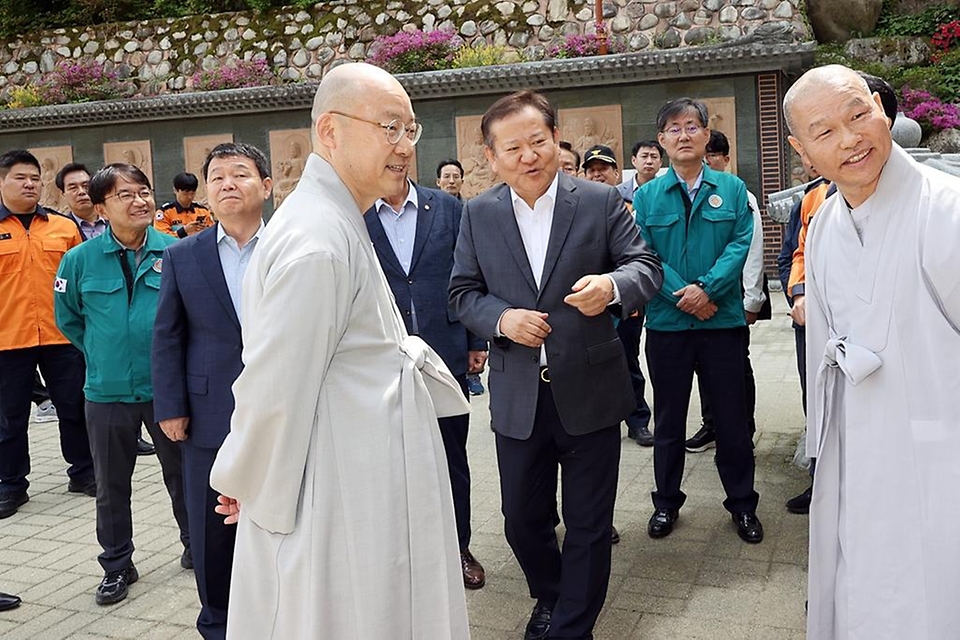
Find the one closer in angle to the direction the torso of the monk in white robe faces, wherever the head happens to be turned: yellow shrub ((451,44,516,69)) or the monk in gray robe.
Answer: the monk in gray robe

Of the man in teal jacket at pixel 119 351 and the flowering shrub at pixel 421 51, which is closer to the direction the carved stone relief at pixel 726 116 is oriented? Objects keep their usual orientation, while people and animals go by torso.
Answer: the man in teal jacket

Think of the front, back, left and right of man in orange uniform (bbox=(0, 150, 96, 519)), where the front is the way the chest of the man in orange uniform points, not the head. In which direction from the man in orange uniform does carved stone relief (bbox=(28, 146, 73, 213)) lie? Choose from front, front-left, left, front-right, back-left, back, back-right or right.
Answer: back

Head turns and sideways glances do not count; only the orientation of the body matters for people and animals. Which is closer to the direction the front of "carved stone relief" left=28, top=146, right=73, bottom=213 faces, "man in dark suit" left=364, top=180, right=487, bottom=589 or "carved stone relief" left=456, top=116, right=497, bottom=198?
the man in dark suit

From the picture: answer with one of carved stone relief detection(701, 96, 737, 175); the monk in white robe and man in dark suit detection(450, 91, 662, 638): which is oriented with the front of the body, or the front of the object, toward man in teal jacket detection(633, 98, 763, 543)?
the carved stone relief

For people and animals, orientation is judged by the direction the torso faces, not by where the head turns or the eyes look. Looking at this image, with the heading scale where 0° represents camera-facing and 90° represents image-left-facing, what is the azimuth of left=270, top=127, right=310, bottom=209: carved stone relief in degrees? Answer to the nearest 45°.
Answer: approximately 0°

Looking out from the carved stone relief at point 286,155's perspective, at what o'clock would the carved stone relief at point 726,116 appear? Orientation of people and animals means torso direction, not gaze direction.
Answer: the carved stone relief at point 726,116 is roughly at 10 o'clock from the carved stone relief at point 286,155.

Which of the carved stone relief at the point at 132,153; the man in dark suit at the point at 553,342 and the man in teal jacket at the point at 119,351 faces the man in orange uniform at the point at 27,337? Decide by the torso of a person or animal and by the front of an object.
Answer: the carved stone relief
